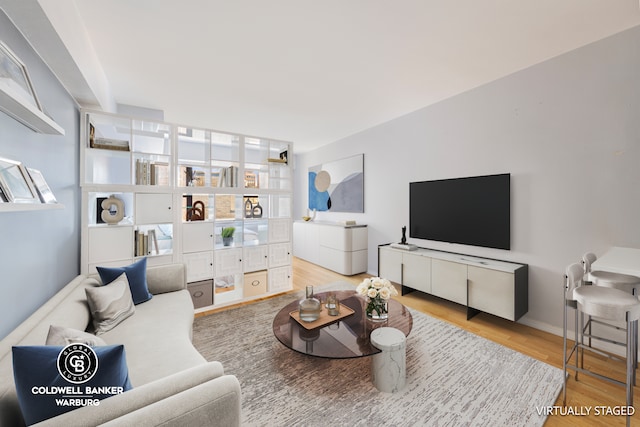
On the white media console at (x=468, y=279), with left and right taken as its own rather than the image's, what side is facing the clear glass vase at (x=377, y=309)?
front

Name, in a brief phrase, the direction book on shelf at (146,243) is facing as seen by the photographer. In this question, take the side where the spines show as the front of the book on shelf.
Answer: facing the viewer

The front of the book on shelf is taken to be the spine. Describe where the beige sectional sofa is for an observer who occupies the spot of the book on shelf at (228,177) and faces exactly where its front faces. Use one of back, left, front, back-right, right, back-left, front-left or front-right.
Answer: front

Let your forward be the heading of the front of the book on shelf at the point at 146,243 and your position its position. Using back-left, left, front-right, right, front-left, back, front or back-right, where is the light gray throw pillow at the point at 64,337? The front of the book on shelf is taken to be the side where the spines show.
front

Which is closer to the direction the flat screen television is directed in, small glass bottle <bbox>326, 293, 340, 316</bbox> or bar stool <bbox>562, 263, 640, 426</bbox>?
the small glass bottle

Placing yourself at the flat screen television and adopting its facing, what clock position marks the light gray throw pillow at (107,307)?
The light gray throw pillow is roughly at 12 o'clock from the flat screen television.

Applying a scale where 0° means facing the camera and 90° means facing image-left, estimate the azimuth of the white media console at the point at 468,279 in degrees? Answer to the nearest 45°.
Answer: approximately 45°

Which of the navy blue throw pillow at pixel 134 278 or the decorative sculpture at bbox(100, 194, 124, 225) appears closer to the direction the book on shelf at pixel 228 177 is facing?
the navy blue throw pillow

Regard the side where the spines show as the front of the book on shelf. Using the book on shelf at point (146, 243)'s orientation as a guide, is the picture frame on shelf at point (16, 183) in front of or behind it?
in front

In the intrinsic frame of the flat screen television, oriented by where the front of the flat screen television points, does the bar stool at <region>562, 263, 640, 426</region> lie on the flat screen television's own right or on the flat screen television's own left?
on the flat screen television's own left

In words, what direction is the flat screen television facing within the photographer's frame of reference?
facing the viewer and to the left of the viewer

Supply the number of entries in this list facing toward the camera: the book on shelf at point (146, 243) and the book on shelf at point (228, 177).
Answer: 2

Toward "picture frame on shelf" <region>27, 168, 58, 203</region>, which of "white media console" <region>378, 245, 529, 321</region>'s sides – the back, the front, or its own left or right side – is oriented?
front
